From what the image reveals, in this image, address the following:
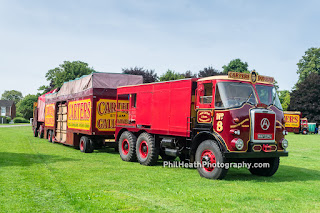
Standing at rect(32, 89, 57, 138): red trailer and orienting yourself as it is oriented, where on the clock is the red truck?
The red truck is roughly at 1 o'clock from the red trailer.

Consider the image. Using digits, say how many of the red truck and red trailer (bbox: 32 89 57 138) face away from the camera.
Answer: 0

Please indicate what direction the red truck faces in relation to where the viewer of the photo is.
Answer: facing the viewer and to the right of the viewer

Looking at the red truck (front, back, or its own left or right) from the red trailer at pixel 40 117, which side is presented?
back

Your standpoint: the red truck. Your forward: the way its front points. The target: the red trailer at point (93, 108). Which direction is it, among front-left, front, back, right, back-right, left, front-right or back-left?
back
